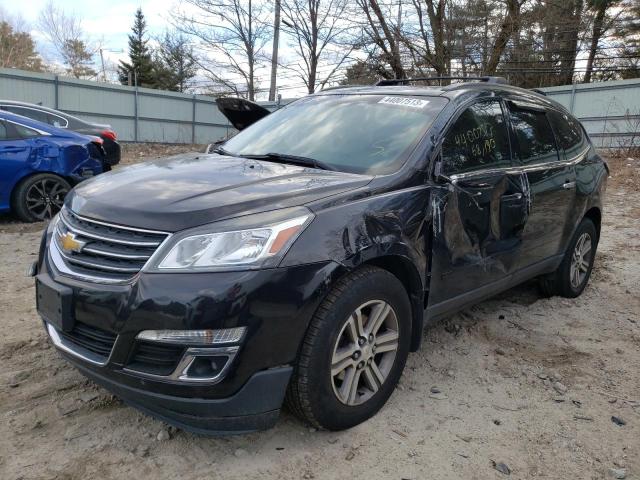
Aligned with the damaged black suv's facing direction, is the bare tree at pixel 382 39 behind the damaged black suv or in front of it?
behind

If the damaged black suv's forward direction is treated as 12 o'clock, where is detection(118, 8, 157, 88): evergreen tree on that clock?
The evergreen tree is roughly at 4 o'clock from the damaged black suv.

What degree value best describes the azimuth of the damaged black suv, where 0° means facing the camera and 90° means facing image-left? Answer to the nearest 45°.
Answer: approximately 45°

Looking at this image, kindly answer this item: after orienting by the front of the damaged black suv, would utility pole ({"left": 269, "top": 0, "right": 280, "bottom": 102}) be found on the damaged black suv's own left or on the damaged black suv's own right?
on the damaged black suv's own right

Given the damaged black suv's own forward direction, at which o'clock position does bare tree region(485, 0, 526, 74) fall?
The bare tree is roughly at 5 o'clock from the damaged black suv.
